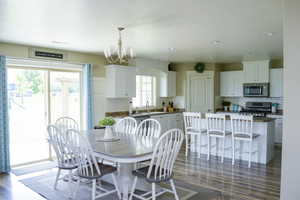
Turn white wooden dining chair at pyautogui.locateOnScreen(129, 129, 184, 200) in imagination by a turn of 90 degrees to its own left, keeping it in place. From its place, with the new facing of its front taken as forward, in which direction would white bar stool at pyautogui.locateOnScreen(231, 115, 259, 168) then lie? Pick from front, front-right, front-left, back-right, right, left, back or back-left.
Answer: back

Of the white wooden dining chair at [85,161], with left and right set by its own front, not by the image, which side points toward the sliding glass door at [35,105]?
left

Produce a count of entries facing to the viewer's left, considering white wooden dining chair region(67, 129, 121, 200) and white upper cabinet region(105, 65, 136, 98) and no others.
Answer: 0

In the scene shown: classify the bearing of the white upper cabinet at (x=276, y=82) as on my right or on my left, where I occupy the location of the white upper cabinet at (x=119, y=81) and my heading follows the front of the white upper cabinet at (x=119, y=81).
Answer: on my left

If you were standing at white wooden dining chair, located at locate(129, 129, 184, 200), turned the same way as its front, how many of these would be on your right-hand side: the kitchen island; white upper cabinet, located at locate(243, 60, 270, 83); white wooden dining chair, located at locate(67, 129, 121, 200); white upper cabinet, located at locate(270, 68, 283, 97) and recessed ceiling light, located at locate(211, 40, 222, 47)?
4

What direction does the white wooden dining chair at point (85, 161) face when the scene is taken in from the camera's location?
facing away from the viewer and to the right of the viewer

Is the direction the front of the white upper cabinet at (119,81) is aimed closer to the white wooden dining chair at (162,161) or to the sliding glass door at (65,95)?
the white wooden dining chair

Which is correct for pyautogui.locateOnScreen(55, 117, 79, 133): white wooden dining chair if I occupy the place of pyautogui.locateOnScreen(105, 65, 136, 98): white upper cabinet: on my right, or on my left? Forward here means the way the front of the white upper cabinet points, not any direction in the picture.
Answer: on my right

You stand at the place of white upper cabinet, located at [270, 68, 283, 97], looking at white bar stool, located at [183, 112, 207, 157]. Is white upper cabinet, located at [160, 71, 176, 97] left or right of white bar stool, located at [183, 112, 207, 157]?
right

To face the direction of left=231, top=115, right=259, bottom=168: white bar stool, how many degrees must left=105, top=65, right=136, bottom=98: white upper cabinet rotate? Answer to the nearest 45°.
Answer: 0° — it already faces it

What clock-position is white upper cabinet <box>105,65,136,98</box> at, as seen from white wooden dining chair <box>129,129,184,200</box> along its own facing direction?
The white upper cabinet is roughly at 1 o'clock from the white wooden dining chair.

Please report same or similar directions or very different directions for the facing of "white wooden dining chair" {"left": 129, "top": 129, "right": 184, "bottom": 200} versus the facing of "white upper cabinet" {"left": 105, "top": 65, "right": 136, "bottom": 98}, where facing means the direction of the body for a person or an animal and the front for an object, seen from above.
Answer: very different directions

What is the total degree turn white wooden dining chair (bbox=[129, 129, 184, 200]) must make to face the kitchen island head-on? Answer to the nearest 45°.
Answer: approximately 90° to its right

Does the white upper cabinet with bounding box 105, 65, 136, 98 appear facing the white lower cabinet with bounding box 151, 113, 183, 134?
no

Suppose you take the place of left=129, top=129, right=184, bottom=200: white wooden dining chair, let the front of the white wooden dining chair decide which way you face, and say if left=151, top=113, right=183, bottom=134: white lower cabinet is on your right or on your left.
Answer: on your right

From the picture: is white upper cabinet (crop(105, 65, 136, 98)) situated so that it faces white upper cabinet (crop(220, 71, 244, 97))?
no

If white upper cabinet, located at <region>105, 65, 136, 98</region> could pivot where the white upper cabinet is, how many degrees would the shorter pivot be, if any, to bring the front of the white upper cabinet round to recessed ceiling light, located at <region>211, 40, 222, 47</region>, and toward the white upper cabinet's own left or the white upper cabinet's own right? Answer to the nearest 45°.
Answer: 0° — it already faces it

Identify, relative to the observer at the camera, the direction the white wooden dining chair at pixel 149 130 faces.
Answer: facing the viewer and to the left of the viewer

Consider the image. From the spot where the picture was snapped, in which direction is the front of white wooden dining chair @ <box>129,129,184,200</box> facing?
facing away from the viewer and to the left of the viewer
